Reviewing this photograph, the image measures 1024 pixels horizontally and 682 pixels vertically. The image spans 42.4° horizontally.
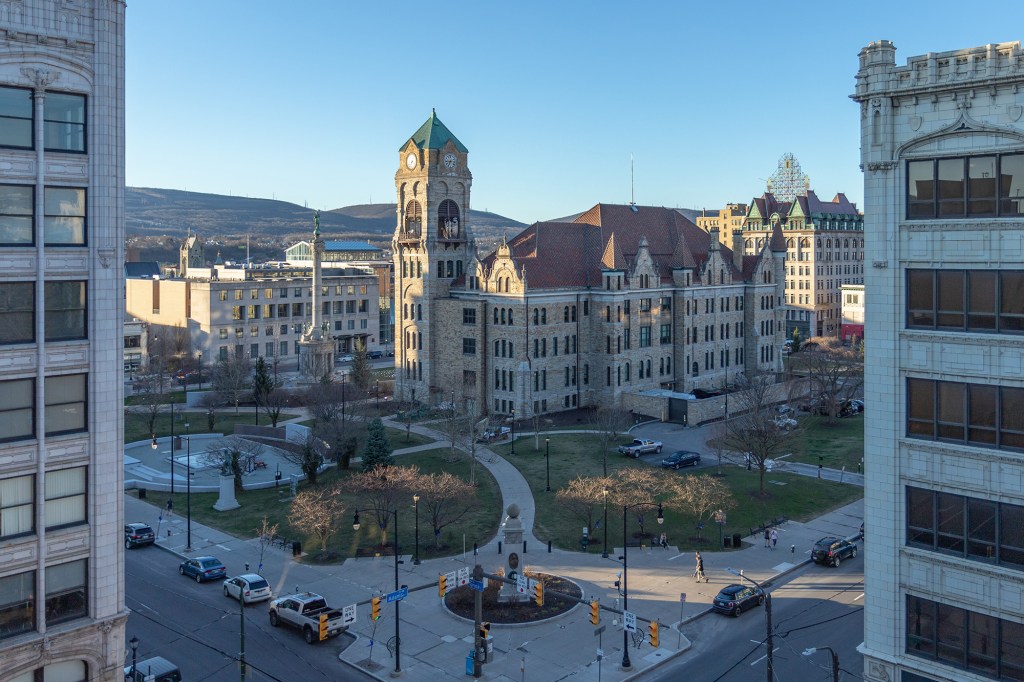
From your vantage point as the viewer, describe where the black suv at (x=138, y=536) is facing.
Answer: facing away from the viewer and to the left of the viewer

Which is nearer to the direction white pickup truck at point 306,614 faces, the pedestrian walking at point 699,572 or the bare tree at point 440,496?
the bare tree

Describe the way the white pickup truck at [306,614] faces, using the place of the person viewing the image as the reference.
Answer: facing away from the viewer and to the left of the viewer

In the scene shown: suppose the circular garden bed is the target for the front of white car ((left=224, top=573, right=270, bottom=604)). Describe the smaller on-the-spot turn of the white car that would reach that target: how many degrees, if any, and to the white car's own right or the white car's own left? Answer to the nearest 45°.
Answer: approximately 135° to the white car's own right

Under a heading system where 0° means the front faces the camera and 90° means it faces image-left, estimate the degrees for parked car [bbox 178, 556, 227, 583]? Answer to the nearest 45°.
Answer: approximately 135°

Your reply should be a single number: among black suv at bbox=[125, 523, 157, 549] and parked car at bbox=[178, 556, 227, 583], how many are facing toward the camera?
0

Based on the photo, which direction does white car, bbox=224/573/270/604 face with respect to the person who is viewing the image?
facing away from the viewer and to the left of the viewer
